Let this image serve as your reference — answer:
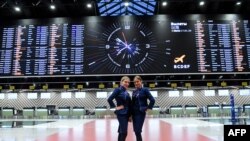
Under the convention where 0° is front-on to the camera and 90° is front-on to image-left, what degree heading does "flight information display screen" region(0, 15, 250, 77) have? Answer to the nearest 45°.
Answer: approximately 0°

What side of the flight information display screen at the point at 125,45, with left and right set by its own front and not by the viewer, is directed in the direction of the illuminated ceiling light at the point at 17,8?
right
